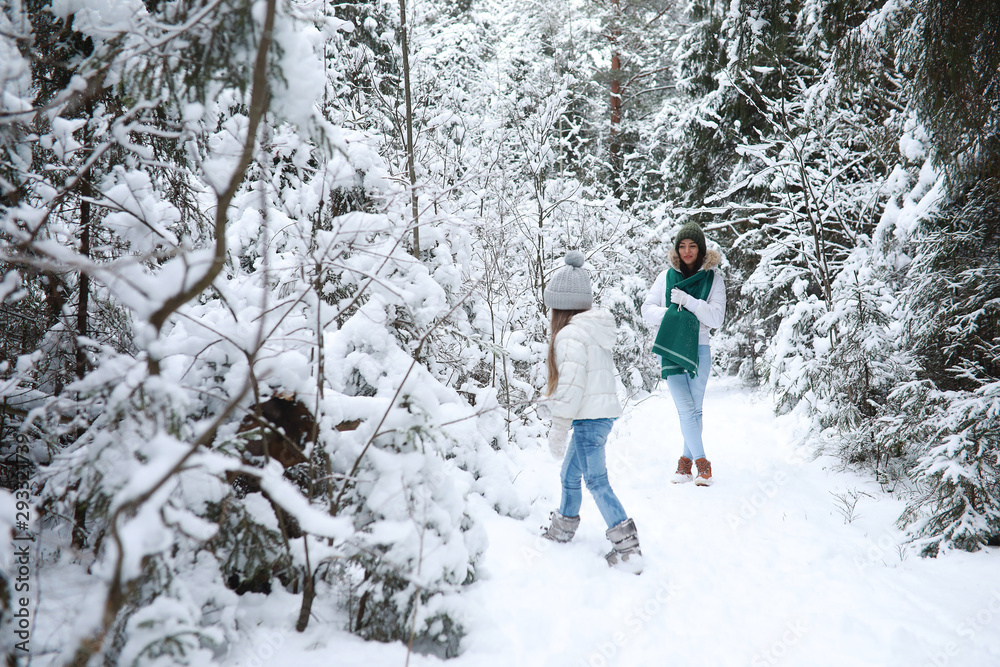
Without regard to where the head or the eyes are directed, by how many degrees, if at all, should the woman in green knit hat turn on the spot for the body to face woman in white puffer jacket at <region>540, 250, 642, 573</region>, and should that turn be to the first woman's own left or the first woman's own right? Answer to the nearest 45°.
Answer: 0° — they already face them

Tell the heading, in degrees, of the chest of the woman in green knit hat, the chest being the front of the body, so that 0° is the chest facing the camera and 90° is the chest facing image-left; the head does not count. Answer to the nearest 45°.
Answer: approximately 0°
